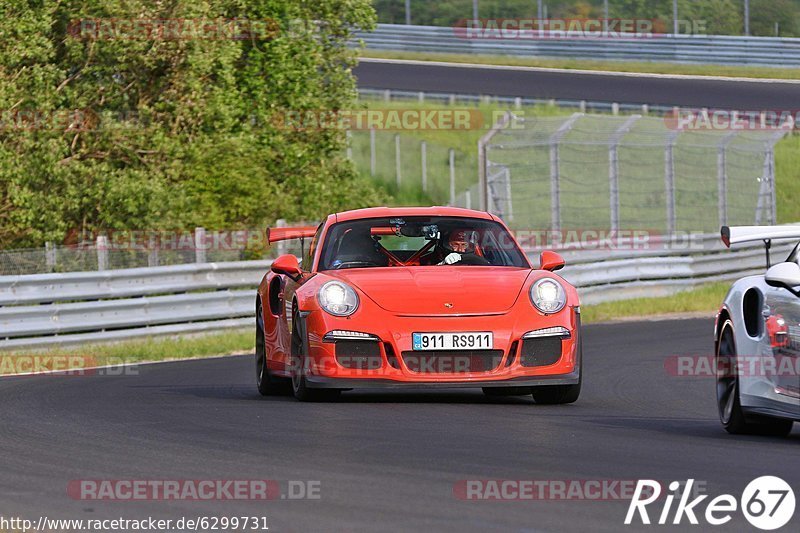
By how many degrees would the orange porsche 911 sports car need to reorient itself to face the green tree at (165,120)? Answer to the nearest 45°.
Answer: approximately 180°

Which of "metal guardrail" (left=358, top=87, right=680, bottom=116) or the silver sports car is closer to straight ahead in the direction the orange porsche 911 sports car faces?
the silver sports car

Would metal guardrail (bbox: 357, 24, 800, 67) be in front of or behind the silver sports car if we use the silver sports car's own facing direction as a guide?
behind

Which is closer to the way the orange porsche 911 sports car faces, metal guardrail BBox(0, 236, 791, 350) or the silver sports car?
the silver sports car

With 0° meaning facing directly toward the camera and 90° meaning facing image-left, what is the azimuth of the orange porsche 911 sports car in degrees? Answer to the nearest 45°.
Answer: approximately 0°

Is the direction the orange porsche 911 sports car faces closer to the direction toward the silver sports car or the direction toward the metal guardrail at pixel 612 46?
the silver sports car

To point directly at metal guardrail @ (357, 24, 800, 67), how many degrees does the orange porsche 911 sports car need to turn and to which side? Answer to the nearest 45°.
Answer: approximately 180°

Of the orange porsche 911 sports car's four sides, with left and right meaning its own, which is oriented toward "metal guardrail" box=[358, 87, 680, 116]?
back
